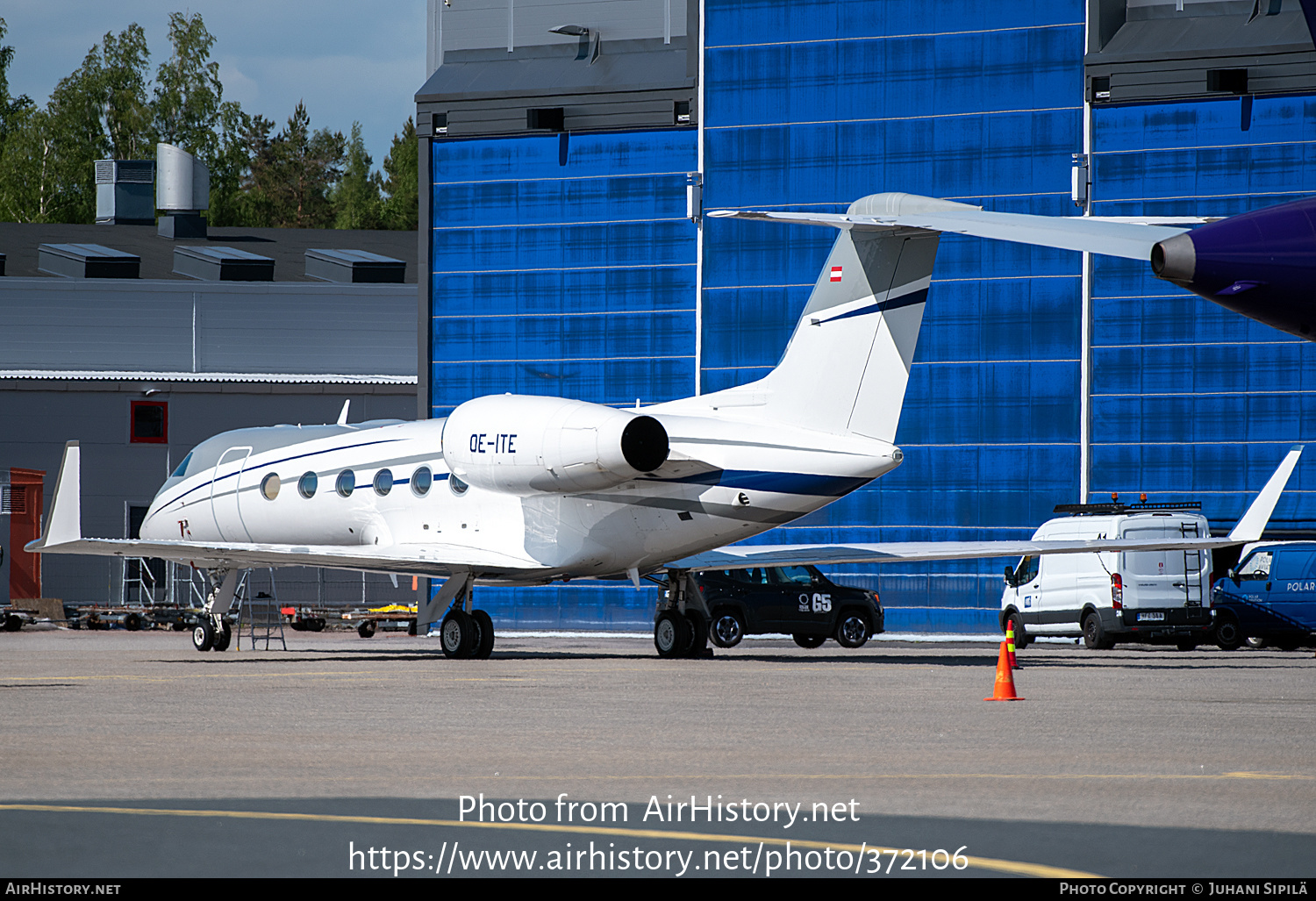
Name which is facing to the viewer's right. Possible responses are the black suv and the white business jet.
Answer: the black suv

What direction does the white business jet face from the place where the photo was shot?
facing away from the viewer and to the left of the viewer

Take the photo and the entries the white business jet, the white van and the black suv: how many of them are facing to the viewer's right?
1

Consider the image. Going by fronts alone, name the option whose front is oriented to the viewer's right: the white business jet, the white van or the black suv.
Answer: the black suv

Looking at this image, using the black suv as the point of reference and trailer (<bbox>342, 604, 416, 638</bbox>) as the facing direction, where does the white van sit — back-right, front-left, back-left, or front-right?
back-right

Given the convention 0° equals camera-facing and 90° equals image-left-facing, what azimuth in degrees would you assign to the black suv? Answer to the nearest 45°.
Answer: approximately 270°

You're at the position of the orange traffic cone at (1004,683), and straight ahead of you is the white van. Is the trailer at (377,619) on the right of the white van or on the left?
left

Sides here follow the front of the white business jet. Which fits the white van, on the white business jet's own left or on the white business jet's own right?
on the white business jet's own right

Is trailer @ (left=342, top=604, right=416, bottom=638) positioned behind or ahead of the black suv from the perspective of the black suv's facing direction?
behind

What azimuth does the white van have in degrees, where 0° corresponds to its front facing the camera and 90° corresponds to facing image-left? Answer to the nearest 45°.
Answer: approximately 135°
